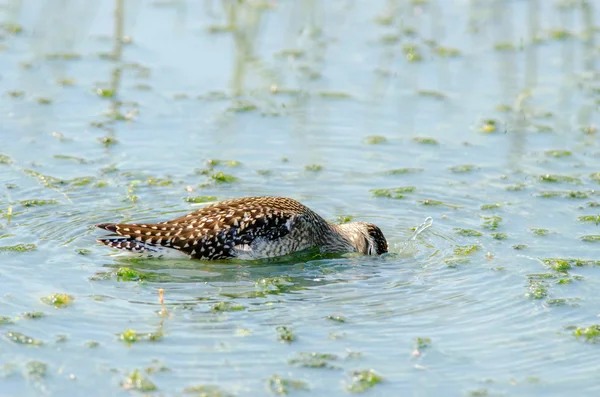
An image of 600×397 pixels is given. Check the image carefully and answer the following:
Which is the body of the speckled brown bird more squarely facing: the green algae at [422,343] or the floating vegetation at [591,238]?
the floating vegetation

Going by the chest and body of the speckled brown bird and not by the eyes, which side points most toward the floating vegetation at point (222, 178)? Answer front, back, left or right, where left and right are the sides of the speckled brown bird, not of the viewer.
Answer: left

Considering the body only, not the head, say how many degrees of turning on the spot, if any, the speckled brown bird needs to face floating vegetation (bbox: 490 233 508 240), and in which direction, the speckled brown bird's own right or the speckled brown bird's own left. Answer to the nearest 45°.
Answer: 0° — it already faces it

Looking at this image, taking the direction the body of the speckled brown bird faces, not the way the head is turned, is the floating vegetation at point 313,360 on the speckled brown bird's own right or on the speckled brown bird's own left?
on the speckled brown bird's own right

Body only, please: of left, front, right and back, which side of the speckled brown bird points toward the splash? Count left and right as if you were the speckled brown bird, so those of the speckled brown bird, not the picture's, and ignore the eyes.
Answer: front

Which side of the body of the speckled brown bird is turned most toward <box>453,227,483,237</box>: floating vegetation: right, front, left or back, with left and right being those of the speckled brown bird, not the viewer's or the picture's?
front

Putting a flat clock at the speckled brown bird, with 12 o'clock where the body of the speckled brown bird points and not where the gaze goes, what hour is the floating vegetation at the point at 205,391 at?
The floating vegetation is roughly at 3 o'clock from the speckled brown bird.

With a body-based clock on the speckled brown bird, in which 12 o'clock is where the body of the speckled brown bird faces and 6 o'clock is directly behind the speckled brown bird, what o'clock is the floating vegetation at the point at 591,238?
The floating vegetation is roughly at 12 o'clock from the speckled brown bird.

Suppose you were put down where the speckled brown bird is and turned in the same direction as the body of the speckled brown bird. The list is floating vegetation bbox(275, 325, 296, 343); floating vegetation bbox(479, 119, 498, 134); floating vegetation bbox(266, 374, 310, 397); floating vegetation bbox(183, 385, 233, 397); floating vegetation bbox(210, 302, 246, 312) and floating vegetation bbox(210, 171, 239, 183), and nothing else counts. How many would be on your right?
4

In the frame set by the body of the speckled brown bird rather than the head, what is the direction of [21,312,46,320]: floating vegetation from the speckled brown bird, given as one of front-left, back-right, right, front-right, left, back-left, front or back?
back-right

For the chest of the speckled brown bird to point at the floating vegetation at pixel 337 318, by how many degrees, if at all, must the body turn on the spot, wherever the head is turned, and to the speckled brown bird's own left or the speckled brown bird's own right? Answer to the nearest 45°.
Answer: approximately 45° to the speckled brown bird's own right

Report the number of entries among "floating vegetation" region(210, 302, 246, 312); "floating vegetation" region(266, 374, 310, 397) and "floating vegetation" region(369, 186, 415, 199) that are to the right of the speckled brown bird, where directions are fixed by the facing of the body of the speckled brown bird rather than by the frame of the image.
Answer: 2

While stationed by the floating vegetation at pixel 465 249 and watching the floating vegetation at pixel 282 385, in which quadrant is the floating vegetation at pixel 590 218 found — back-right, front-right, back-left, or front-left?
back-left

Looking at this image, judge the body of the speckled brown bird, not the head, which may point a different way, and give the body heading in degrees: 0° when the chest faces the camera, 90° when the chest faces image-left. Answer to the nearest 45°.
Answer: approximately 270°

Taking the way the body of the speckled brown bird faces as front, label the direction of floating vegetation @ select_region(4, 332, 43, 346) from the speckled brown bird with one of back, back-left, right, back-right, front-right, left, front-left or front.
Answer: back-right
